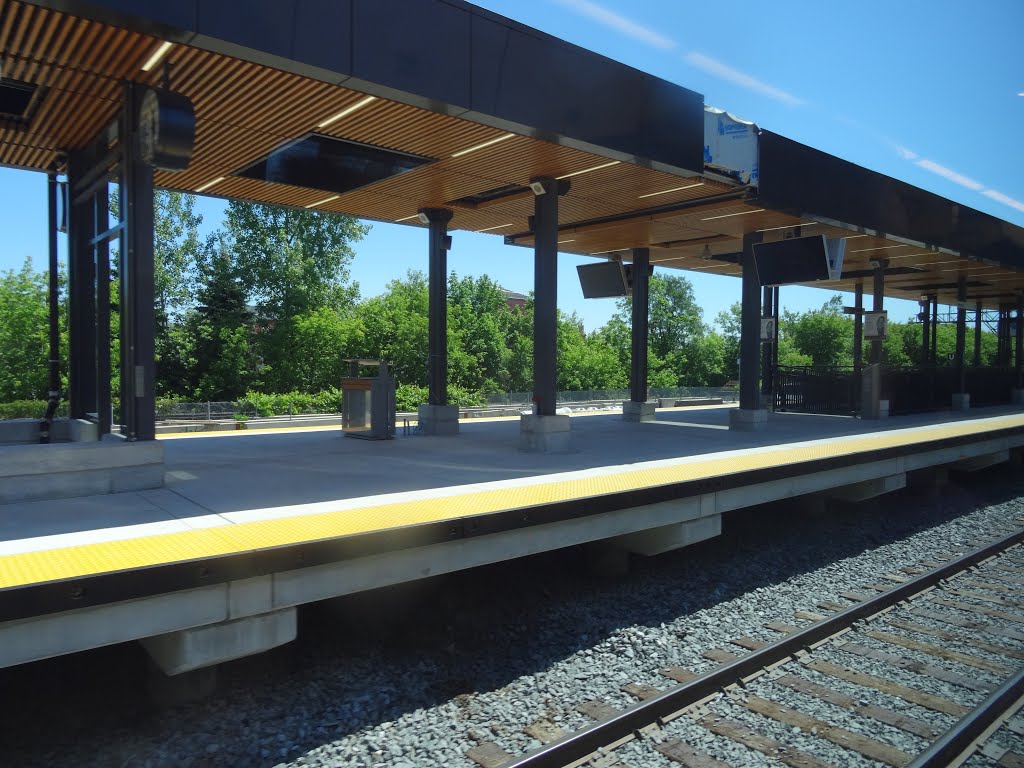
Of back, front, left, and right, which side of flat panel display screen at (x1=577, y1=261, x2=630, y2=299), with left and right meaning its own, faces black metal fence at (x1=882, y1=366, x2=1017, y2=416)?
back

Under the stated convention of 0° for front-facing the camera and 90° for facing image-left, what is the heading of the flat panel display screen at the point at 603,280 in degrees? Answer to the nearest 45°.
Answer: approximately 45°

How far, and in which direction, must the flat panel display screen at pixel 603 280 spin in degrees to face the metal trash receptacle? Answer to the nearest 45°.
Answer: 0° — it already faces it

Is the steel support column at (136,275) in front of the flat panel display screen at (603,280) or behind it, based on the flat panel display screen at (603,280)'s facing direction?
in front

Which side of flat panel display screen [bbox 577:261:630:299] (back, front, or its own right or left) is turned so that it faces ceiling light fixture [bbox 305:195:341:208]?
front

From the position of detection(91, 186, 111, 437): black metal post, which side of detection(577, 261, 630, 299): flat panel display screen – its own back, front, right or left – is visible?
front

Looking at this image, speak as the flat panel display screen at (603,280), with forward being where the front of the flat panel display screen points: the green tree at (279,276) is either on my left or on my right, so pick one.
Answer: on my right

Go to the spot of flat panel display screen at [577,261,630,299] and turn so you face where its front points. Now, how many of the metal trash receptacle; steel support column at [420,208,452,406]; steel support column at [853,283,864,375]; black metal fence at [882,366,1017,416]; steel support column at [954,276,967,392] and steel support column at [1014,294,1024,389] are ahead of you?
2

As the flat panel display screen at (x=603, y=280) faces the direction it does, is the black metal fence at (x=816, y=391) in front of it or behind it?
behind

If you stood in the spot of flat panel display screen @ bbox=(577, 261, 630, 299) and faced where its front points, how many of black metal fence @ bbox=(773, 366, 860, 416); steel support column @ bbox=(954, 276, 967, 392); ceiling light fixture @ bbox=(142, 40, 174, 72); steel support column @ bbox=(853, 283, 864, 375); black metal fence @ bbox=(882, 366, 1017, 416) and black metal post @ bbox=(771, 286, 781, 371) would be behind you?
5

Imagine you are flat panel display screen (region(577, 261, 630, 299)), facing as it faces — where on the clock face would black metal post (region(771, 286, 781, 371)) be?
The black metal post is roughly at 6 o'clock from the flat panel display screen.

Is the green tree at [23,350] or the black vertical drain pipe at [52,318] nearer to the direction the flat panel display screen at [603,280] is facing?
the black vertical drain pipe

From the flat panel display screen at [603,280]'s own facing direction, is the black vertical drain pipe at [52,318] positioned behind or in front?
in front
